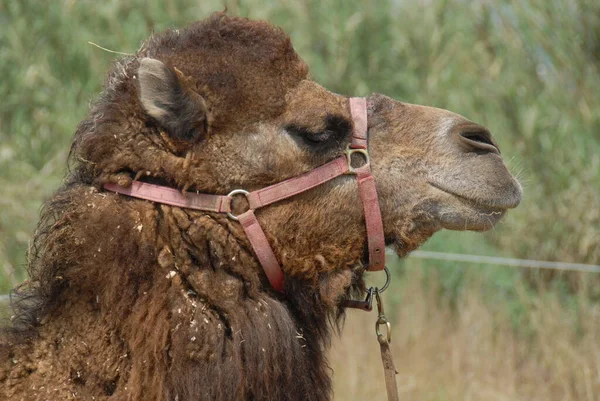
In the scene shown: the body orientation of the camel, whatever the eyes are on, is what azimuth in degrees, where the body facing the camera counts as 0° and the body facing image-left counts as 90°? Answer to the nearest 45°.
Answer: approximately 270°
